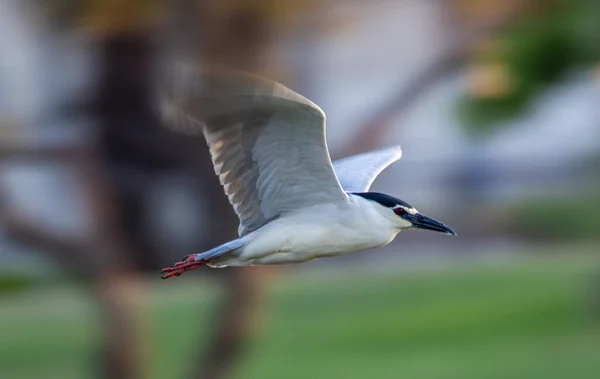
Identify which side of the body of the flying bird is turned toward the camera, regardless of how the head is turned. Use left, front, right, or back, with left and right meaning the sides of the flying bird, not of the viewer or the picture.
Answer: right
